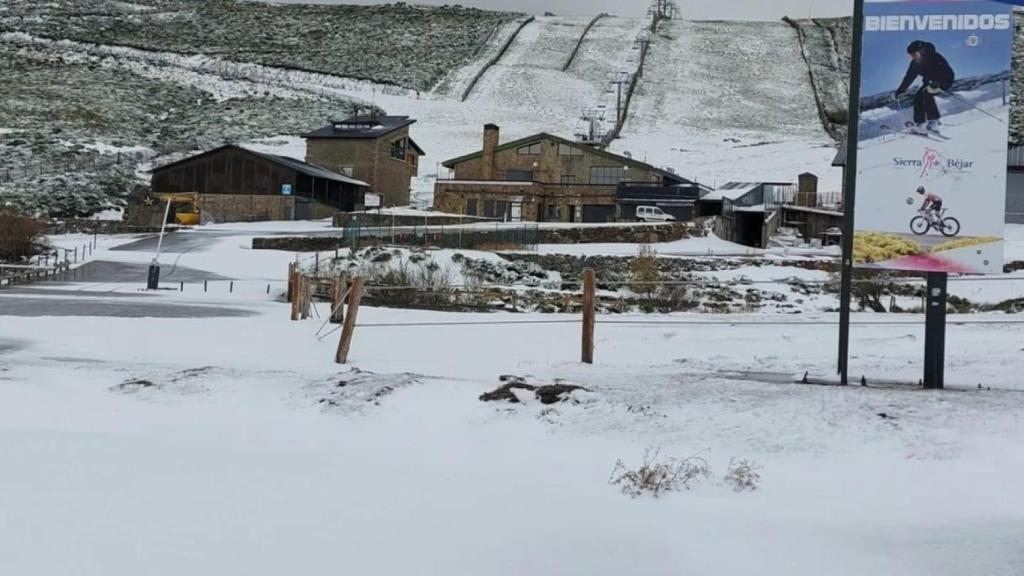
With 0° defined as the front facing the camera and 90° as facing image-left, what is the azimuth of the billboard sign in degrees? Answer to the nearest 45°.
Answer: approximately 0°

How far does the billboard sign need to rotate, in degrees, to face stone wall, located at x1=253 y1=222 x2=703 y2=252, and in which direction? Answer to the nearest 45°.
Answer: approximately 135° to its right

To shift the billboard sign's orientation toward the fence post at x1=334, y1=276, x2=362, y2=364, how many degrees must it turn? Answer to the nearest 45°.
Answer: approximately 90° to its right

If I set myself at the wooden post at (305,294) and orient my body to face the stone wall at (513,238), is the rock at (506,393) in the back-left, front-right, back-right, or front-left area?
back-right

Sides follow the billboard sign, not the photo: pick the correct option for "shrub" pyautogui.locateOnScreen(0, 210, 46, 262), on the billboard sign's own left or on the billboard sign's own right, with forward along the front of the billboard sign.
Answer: on the billboard sign's own right

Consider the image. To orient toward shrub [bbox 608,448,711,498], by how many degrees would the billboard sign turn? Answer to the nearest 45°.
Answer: approximately 45° to its right
